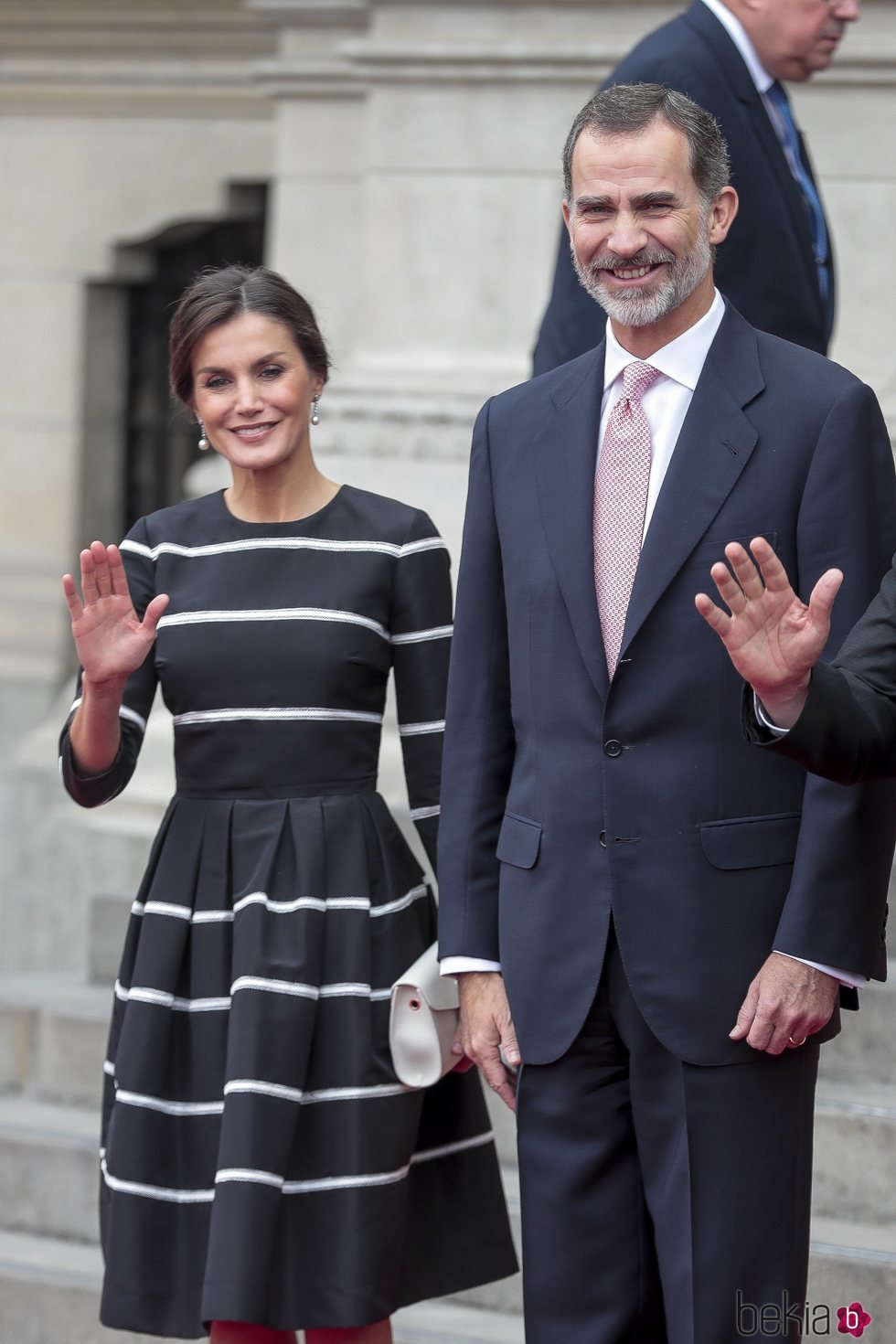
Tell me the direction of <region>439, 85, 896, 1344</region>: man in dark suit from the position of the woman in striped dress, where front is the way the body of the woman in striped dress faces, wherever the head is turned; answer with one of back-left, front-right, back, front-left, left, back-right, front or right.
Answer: front-left

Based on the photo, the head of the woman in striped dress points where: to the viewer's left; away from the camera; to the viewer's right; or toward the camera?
toward the camera

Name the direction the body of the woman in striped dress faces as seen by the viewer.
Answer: toward the camera

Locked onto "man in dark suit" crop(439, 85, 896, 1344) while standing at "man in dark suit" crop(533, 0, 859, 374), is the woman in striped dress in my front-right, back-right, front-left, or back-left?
front-right

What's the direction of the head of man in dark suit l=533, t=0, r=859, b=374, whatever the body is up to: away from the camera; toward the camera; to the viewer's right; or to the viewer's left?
to the viewer's right
